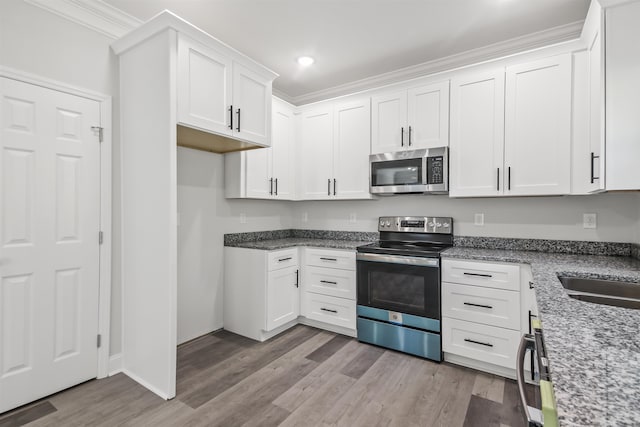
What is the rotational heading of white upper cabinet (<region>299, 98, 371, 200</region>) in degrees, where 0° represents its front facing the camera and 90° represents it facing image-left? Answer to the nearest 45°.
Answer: approximately 45°

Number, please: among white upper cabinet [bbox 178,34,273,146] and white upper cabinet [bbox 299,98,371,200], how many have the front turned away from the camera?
0

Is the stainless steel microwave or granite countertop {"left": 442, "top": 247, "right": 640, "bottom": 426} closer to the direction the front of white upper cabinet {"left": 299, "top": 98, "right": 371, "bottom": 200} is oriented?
the granite countertop

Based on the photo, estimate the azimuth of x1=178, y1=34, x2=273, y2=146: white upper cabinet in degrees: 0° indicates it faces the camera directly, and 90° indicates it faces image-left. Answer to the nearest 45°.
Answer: approximately 315°
